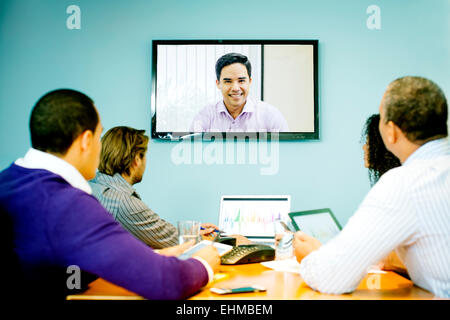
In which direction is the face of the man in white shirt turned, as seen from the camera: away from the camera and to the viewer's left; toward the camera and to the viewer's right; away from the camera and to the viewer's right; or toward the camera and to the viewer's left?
away from the camera and to the viewer's left

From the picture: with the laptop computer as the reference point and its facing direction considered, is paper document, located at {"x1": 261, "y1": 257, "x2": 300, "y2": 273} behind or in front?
in front

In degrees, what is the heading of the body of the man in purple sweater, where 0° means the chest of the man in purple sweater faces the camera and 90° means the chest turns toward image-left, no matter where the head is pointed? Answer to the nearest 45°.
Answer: approximately 225°

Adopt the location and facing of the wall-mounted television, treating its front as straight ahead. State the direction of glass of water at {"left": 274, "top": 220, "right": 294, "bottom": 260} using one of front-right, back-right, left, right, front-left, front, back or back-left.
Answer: front

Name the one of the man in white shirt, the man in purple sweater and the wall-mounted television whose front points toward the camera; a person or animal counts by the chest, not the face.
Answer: the wall-mounted television

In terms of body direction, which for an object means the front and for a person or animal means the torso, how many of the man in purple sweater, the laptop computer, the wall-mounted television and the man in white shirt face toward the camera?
2

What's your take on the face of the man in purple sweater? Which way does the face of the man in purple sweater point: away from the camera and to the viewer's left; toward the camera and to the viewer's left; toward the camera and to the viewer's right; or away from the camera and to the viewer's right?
away from the camera and to the viewer's right

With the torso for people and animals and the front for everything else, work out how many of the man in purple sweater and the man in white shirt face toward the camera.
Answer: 0

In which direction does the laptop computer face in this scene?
toward the camera

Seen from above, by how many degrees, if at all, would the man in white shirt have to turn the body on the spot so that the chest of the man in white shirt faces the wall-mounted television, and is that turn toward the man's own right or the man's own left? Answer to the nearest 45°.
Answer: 0° — they already face it

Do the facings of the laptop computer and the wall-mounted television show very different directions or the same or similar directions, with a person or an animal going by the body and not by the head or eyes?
same or similar directions

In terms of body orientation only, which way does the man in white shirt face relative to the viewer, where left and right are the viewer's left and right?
facing away from the viewer and to the left of the viewer

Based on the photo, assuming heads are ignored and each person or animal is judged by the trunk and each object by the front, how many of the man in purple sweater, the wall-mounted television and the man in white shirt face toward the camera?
1

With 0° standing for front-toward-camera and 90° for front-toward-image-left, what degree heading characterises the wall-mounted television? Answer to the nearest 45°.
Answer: approximately 0°

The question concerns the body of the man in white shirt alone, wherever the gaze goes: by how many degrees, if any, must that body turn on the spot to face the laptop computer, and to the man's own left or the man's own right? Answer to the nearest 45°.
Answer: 0° — they already face it

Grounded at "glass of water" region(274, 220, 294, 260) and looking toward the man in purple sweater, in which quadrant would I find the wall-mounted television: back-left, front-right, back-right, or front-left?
back-right

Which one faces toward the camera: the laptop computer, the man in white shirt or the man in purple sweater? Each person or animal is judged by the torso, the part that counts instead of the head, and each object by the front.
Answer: the laptop computer

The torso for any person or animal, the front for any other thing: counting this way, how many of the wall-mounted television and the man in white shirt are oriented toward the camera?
1

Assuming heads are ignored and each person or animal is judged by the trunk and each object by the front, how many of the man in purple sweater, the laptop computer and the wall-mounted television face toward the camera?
2
